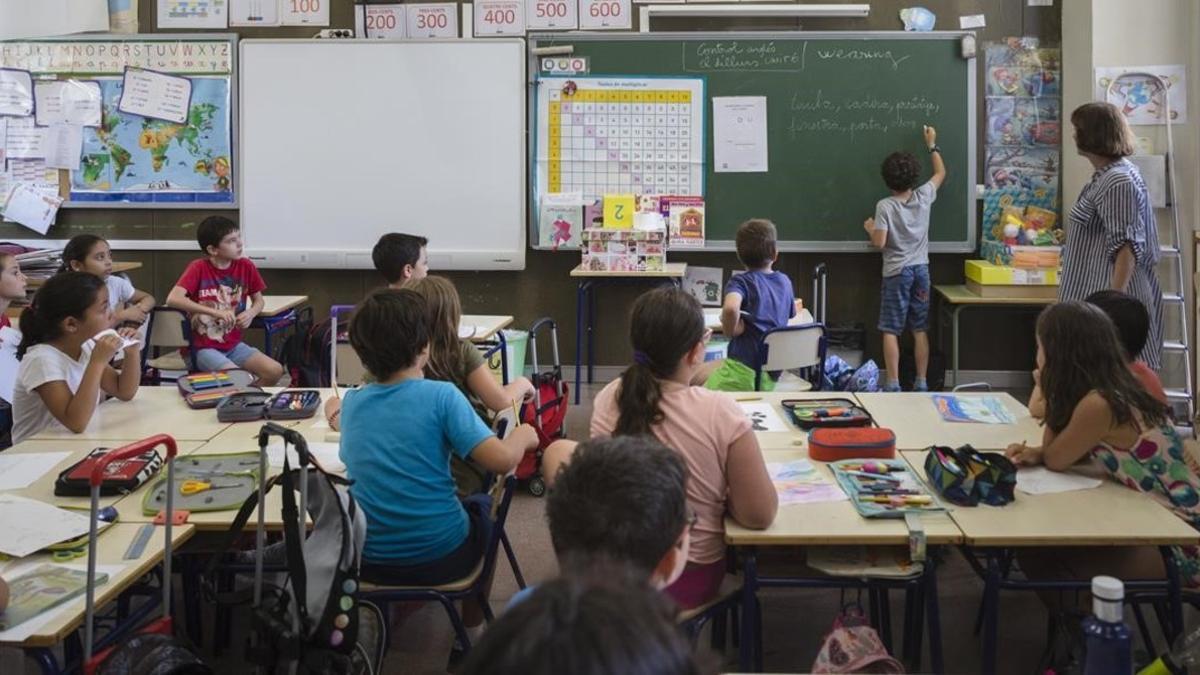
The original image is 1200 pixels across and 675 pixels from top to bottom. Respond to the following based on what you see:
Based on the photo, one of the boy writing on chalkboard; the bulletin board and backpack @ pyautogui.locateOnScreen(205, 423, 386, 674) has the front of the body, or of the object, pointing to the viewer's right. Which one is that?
the backpack

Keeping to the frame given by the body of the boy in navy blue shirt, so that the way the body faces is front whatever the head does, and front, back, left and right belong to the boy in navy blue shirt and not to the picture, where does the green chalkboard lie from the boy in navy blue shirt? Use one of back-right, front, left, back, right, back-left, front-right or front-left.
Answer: front

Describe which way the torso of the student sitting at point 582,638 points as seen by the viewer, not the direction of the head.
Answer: away from the camera

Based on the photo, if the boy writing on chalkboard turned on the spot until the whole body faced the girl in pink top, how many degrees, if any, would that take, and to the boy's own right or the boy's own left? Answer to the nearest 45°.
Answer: approximately 180°

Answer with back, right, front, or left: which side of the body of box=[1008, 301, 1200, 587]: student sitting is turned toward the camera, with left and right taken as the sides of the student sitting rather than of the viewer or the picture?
left

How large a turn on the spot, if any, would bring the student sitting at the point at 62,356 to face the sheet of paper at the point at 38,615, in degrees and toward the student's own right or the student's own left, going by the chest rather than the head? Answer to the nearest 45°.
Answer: approximately 90° to the student's own right

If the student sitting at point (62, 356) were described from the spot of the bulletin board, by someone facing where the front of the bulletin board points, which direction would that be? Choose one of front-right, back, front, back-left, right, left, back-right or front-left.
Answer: front

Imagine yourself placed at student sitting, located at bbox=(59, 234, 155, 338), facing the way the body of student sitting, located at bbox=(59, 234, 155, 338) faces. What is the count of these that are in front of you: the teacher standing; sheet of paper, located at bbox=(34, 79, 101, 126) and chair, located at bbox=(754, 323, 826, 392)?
2

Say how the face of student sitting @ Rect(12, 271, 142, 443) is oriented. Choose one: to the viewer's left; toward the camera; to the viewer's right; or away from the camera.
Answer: to the viewer's right

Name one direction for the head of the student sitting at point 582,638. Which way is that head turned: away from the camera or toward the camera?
away from the camera

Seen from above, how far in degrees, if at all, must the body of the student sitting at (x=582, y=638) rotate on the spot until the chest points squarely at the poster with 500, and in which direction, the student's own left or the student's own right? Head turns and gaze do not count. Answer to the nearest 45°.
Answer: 0° — they already face it

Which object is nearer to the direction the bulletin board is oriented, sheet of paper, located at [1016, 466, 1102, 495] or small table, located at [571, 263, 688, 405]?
the sheet of paper

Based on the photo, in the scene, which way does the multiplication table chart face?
toward the camera
